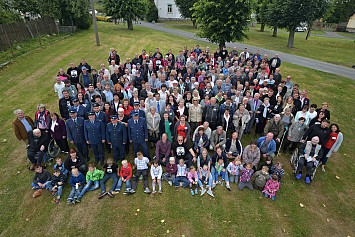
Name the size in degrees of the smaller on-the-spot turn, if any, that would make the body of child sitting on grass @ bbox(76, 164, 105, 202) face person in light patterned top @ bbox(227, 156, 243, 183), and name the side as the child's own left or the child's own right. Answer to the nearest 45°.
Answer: approximately 135° to the child's own left

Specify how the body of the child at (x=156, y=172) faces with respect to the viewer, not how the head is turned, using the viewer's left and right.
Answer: facing the viewer

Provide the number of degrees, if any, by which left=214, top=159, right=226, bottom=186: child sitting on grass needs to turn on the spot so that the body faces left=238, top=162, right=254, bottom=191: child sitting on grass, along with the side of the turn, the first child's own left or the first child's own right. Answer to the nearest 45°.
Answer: approximately 90° to the first child's own left

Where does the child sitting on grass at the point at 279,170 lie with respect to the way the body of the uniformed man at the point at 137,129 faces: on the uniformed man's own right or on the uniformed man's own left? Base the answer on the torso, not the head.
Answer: on the uniformed man's own left

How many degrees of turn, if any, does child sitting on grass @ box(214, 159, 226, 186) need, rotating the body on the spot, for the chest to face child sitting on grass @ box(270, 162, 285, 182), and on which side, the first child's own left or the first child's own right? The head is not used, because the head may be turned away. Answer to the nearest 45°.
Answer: approximately 90° to the first child's own left

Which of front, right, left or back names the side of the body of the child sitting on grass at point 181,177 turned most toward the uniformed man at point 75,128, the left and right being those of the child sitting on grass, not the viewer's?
right

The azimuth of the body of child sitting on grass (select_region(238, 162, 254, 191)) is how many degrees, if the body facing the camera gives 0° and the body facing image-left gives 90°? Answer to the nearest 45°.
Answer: approximately 0°

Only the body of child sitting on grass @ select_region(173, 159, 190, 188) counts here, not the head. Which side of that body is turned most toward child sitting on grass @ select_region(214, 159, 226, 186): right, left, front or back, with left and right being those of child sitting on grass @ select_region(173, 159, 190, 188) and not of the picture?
left

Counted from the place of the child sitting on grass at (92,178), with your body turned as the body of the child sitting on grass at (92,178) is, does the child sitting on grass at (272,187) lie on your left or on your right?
on your left

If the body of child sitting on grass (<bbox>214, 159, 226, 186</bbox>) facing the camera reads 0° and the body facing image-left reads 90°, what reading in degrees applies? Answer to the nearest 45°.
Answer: approximately 0°

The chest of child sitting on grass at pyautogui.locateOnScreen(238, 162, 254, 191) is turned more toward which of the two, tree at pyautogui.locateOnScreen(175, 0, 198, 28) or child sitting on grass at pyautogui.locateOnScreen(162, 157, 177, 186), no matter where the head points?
the child sitting on grass

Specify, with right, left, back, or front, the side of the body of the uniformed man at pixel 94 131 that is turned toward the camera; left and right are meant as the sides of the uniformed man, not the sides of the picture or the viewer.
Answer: front
